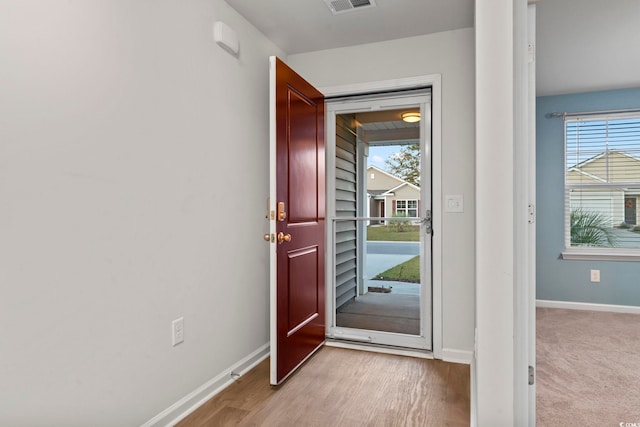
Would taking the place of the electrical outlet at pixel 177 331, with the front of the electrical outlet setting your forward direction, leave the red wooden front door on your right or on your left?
on your left

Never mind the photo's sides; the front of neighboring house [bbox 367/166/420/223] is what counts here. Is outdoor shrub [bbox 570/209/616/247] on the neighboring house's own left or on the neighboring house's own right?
on the neighboring house's own left

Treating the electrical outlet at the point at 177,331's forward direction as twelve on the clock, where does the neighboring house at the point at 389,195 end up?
The neighboring house is roughly at 10 o'clock from the electrical outlet.

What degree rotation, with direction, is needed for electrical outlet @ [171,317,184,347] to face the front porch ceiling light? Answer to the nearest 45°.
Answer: approximately 45° to its left

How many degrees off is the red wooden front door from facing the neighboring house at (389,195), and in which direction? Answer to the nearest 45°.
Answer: approximately 90° to its left

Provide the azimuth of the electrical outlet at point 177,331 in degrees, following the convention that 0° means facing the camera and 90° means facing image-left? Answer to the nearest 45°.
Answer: approximately 315°

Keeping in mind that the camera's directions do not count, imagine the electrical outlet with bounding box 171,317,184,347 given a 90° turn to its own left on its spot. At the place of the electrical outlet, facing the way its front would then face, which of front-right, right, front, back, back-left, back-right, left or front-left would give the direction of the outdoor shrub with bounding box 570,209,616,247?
front-right

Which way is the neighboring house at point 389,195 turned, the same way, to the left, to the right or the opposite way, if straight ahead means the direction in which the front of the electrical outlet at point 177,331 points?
to the right

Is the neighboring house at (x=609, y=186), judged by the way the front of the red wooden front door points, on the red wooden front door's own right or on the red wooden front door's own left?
on the red wooden front door's own left

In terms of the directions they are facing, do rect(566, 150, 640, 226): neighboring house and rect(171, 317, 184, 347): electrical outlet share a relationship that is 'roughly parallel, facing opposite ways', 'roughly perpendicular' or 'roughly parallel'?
roughly perpendicular

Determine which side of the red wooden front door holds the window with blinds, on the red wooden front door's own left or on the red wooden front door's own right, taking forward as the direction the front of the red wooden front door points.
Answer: on the red wooden front door's own left

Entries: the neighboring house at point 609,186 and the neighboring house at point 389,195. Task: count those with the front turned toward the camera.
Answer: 2
